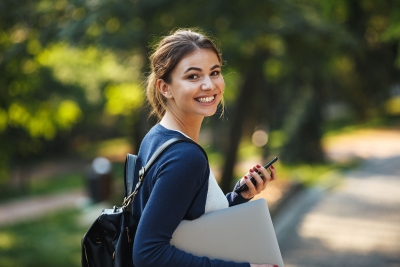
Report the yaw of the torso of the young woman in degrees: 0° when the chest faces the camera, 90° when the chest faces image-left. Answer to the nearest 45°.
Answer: approximately 270°

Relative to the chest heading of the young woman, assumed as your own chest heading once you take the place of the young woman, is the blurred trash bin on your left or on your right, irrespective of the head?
on your left
